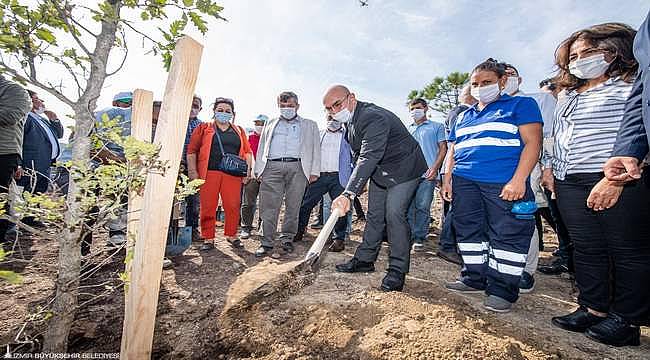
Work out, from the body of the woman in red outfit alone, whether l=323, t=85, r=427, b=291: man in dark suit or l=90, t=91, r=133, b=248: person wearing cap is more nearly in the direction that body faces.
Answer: the man in dark suit

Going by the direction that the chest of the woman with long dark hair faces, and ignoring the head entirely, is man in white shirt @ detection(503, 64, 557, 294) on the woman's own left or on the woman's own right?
on the woman's own right

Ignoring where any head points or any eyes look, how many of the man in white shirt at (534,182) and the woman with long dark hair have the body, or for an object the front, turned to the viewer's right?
0

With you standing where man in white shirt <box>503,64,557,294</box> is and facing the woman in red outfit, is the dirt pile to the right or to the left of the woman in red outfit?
left

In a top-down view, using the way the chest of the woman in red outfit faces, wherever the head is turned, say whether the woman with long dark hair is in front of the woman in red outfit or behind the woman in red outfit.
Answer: in front

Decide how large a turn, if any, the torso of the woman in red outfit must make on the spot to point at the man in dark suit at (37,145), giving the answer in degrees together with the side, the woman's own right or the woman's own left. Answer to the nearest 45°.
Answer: approximately 135° to the woman's own right

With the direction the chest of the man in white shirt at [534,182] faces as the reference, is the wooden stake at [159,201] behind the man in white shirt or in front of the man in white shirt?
in front

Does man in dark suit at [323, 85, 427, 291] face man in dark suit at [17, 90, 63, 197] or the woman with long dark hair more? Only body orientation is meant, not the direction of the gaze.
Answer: the man in dark suit

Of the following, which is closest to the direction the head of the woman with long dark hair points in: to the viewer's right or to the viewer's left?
to the viewer's left

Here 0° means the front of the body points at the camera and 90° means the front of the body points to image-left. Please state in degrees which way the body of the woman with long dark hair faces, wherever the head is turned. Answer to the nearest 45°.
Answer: approximately 45°

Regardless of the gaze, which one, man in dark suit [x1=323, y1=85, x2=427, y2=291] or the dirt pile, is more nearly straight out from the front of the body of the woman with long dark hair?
the dirt pile

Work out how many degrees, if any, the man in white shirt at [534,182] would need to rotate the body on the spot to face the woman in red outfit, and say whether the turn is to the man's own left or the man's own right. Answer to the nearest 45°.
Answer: approximately 45° to the man's own right

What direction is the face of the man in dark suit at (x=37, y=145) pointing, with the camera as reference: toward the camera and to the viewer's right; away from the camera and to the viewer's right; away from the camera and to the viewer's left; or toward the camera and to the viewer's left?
toward the camera and to the viewer's right
